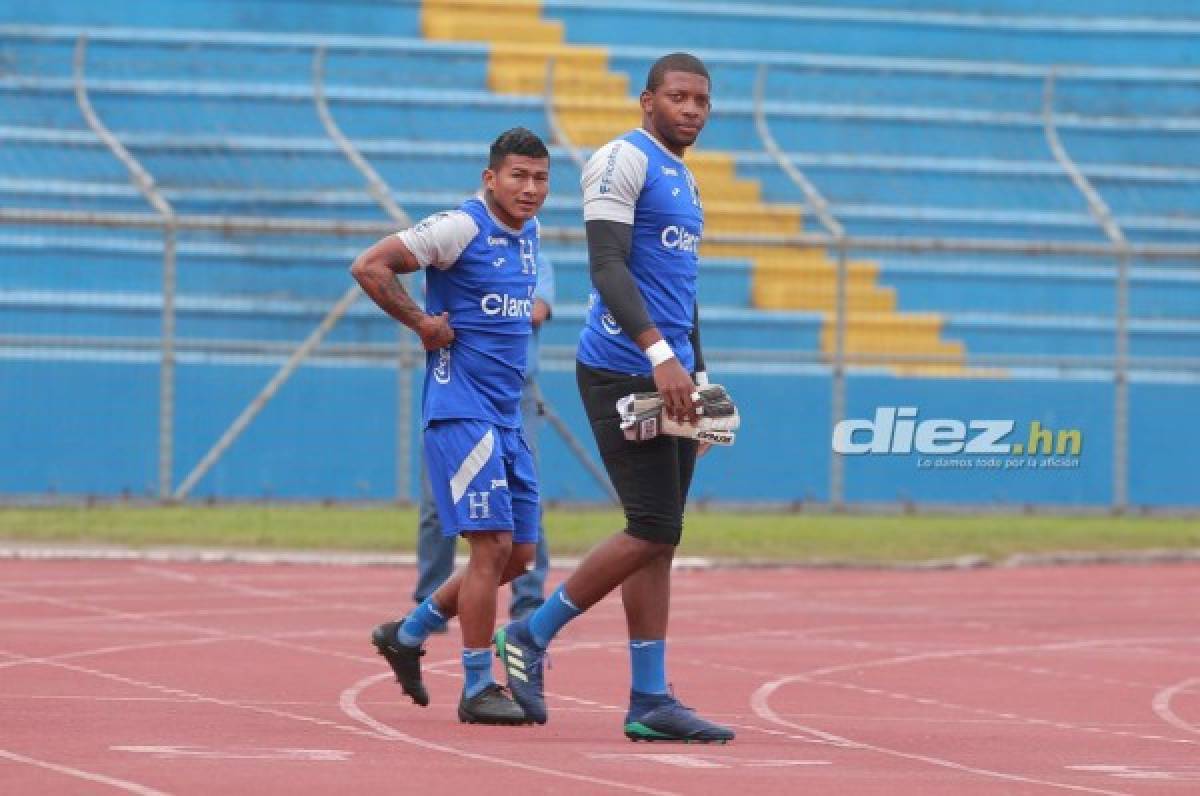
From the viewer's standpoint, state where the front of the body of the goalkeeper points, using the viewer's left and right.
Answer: facing the viewer and to the right of the viewer

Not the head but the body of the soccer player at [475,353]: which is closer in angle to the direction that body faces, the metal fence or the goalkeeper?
the goalkeeper

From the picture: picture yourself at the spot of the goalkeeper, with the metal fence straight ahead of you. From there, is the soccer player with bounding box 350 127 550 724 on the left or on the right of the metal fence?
left

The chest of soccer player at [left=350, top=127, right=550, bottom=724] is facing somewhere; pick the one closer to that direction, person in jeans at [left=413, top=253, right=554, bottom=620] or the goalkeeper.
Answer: the goalkeeper

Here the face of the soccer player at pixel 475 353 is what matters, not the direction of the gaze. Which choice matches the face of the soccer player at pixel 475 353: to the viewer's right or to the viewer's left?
to the viewer's right

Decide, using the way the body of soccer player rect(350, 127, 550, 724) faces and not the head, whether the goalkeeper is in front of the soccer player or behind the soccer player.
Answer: in front

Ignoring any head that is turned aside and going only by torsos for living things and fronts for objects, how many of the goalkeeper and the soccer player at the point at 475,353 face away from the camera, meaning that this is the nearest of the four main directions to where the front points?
0

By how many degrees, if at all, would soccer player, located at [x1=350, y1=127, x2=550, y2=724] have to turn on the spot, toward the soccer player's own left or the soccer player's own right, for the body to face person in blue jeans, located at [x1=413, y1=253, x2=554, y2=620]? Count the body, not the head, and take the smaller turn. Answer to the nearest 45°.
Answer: approximately 135° to the soccer player's own left

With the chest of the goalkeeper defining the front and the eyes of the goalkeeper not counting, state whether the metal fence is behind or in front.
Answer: behind
